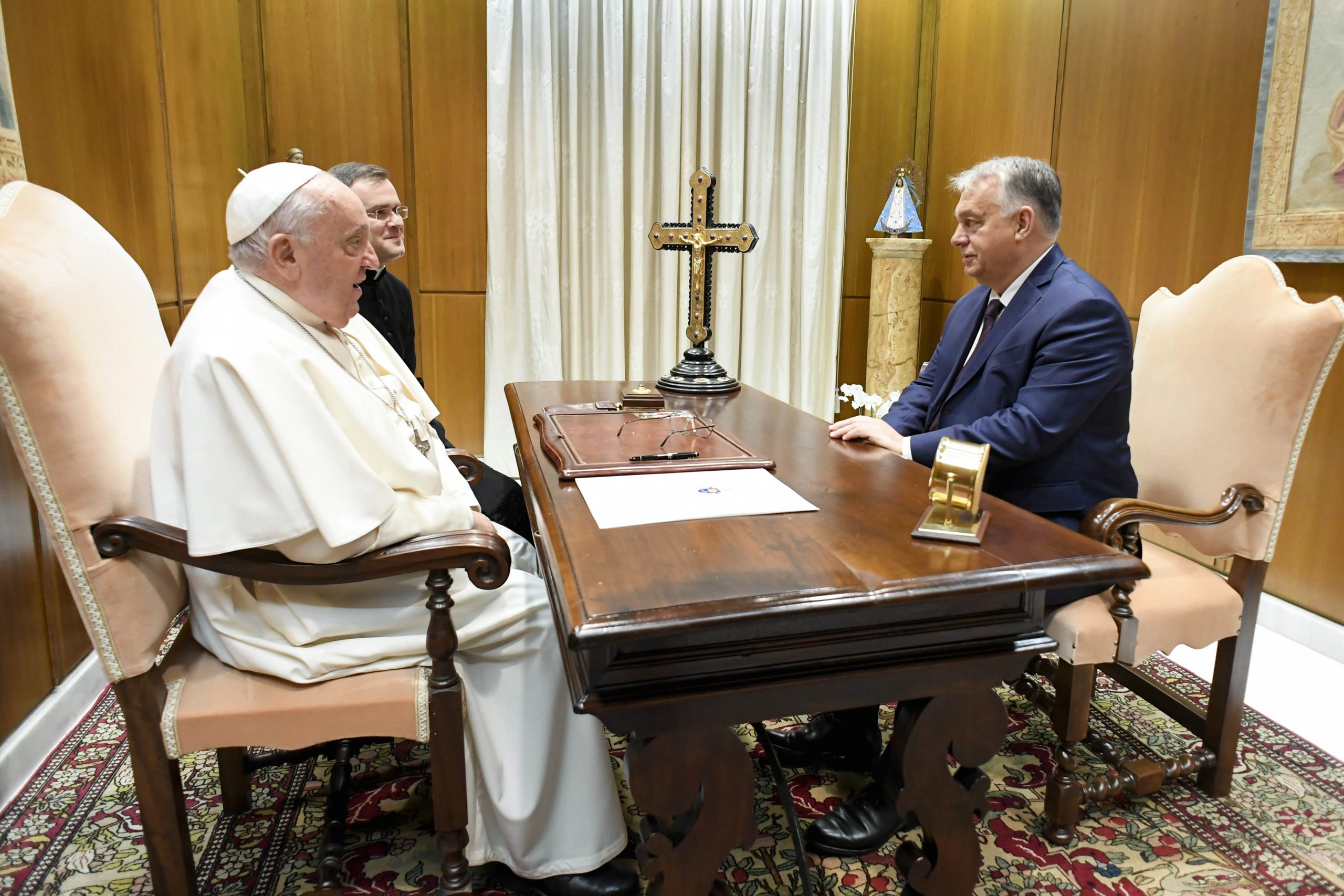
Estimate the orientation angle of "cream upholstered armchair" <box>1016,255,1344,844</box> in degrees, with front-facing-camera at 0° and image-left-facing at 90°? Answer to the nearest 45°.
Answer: approximately 45°

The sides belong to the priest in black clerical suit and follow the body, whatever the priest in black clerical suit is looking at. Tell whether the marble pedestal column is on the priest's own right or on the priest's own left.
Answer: on the priest's own left

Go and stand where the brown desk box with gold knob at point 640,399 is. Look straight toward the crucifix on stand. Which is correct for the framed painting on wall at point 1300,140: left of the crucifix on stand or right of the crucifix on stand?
right

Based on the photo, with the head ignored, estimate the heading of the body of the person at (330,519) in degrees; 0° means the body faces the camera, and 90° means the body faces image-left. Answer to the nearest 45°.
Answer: approximately 270°

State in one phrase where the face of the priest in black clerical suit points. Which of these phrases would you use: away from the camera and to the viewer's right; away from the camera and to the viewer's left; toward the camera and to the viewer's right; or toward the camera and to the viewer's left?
toward the camera and to the viewer's right

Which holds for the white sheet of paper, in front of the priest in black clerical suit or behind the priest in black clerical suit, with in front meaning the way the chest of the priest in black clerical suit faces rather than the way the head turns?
in front

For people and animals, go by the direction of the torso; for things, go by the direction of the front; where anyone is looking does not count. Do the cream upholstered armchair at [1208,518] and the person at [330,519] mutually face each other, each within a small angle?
yes

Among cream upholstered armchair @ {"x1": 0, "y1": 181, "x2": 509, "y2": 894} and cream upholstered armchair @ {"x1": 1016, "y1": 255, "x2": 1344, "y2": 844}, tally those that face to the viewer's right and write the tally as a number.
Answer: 1

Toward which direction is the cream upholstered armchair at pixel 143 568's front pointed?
to the viewer's right

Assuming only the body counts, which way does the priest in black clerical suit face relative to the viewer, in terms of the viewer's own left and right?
facing the viewer and to the right of the viewer

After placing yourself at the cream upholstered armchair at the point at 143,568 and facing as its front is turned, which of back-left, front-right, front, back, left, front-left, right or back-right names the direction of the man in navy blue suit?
front

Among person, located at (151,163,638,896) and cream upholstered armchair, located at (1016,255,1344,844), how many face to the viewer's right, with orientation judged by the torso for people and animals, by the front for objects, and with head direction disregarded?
1

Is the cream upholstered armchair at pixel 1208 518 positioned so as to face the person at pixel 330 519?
yes

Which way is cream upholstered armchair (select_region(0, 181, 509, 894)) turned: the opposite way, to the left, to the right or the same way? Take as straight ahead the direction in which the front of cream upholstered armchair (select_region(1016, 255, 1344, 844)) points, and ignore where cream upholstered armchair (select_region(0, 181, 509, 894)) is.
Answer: the opposite way

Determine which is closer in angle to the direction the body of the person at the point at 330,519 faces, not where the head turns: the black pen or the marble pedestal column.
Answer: the black pen

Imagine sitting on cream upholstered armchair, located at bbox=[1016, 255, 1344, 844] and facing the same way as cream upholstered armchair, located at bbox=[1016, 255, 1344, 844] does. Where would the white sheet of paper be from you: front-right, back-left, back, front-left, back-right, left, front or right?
front

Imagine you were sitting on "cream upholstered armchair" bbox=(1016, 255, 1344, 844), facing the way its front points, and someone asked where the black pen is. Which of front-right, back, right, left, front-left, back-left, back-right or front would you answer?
front
